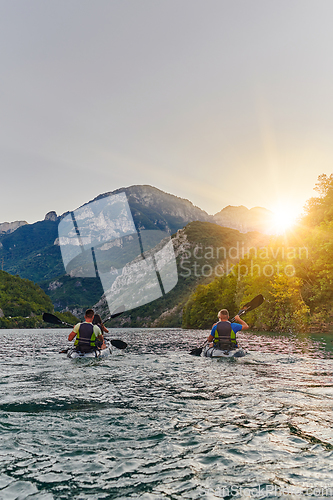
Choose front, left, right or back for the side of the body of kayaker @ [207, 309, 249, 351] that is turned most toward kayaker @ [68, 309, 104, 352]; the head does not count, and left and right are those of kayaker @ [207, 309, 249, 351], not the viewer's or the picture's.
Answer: left

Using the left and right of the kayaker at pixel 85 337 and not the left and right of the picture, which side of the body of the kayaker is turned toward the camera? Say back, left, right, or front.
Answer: back

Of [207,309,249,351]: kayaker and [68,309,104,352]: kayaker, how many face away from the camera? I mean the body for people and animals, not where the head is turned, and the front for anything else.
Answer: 2

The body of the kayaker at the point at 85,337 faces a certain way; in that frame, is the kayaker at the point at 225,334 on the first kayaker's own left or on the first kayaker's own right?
on the first kayaker's own right

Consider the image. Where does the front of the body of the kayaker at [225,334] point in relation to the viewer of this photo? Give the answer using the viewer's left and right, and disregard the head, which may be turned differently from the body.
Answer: facing away from the viewer

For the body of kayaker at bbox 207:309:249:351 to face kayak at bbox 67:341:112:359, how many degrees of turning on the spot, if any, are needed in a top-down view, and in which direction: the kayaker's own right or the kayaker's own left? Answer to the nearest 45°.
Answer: approximately 90° to the kayaker's own left
